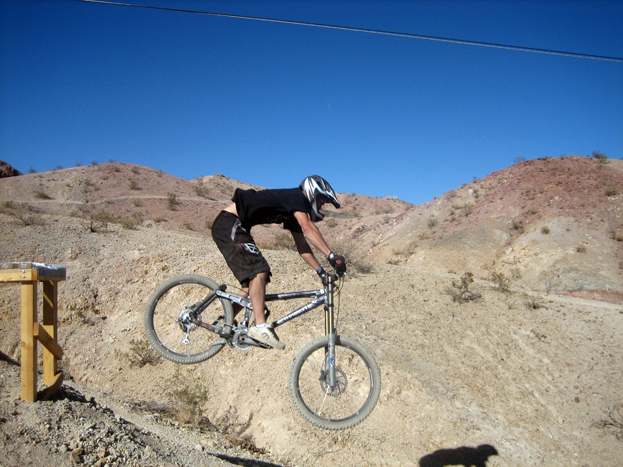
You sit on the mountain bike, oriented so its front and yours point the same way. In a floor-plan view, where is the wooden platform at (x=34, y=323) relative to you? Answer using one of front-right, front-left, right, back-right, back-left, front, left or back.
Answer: back

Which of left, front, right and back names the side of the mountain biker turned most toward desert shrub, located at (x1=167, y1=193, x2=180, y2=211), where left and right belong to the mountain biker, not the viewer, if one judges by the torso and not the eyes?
left

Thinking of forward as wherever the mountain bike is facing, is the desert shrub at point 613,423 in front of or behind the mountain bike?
in front

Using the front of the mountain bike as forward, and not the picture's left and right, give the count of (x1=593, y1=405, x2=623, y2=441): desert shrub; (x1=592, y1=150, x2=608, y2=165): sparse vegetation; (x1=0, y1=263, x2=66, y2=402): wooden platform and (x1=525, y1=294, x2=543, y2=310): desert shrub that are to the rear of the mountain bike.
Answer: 1

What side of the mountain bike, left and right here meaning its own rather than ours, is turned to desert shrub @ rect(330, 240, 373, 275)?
left

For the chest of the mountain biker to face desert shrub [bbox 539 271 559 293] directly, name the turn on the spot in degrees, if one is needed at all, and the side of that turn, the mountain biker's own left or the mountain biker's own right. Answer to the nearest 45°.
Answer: approximately 45° to the mountain biker's own left

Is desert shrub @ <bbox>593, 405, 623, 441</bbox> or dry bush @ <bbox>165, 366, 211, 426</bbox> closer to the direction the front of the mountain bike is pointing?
the desert shrub

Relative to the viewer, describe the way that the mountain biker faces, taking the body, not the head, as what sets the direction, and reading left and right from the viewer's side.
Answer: facing to the right of the viewer

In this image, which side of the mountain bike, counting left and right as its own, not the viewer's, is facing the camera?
right
